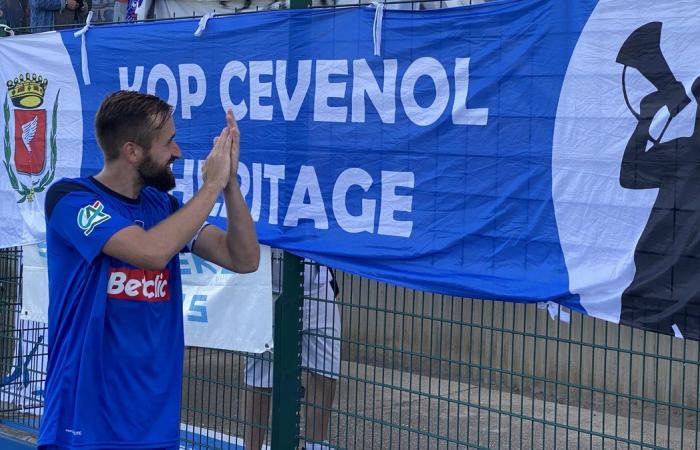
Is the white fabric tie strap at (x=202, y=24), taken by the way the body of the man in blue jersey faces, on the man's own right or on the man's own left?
on the man's own left

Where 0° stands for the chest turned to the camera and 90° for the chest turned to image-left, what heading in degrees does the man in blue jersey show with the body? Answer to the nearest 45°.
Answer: approximately 315°

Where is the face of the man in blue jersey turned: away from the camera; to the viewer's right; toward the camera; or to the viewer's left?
to the viewer's right

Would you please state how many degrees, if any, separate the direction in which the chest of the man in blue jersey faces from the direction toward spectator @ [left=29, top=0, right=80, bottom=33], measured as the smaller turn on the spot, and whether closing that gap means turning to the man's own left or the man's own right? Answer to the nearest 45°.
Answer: approximately 135° to the man's own left

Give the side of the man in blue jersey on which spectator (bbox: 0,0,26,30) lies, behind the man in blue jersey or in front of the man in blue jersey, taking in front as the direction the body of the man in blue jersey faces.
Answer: behind
